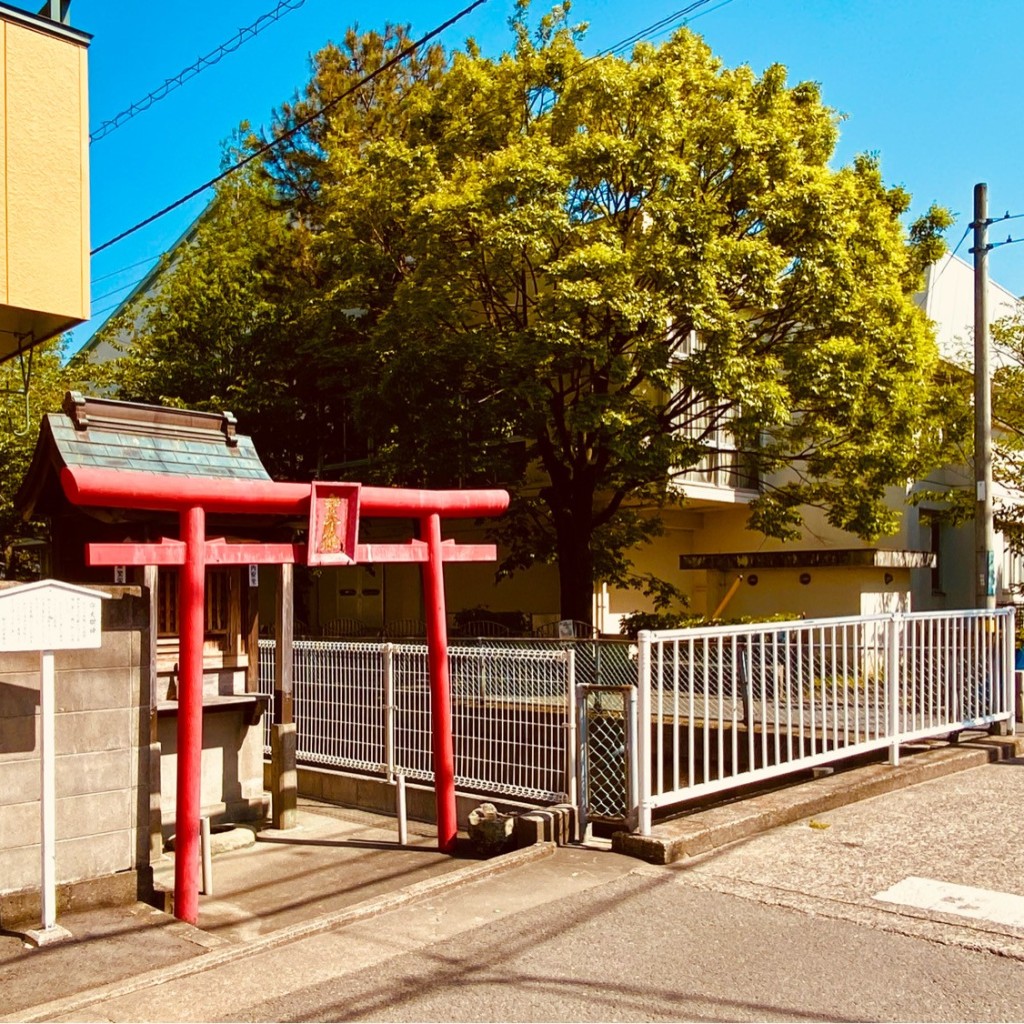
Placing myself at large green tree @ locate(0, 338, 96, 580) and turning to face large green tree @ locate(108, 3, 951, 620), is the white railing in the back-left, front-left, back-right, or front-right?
front-right

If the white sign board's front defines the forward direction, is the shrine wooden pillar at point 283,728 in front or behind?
behind

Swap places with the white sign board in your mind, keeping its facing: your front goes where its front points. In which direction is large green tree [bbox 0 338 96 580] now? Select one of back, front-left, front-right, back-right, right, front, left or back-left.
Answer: back

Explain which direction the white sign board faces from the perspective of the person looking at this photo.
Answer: facing the viewer

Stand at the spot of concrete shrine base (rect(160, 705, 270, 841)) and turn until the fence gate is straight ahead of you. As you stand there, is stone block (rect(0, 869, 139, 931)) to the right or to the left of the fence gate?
right

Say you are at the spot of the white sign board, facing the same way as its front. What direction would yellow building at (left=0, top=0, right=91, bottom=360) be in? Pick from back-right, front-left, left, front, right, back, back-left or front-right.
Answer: back
